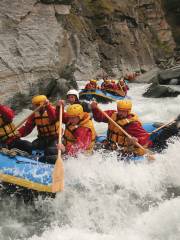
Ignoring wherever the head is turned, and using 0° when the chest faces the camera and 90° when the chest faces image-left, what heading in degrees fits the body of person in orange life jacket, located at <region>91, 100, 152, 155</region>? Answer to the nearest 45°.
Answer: approximately 45°

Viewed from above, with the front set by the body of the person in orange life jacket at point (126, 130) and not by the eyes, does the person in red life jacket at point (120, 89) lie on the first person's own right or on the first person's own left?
on the first person's own right

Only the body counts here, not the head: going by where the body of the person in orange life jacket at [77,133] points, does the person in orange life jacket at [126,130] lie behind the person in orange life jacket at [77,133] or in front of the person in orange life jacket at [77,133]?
behind

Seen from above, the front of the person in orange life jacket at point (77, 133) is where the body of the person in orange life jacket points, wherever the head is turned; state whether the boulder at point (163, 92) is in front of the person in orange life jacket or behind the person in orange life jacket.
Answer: behind

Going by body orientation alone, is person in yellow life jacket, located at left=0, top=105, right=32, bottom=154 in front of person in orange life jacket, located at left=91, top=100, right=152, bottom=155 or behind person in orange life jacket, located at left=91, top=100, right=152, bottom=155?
in front

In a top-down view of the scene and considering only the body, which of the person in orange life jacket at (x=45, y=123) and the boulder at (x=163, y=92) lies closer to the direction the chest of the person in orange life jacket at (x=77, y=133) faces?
the person in orange life jacket at (x=45, y=123)

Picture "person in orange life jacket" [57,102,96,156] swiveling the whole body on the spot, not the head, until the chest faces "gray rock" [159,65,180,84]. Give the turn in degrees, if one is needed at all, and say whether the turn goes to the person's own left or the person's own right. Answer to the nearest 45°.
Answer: approximately 135° to the person's own right

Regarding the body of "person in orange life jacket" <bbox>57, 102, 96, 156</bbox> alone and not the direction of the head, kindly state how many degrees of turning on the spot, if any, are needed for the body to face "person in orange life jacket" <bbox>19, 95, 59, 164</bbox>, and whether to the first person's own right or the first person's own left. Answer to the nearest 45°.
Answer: approximately 90° to the first person's own right

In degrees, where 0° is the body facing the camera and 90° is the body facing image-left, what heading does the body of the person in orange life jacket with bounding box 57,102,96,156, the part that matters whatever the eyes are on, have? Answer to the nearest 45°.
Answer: approximately 45°

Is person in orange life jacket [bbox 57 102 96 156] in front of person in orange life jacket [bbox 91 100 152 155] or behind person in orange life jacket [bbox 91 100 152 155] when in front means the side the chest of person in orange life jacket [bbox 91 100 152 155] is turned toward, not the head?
in front

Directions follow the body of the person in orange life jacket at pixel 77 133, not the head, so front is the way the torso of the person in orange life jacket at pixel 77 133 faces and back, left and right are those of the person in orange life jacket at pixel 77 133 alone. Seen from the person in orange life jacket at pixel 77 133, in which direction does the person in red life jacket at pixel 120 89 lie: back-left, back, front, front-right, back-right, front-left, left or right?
back-right

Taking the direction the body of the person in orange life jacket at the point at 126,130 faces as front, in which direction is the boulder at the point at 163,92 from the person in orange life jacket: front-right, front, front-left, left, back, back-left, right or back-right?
back-right

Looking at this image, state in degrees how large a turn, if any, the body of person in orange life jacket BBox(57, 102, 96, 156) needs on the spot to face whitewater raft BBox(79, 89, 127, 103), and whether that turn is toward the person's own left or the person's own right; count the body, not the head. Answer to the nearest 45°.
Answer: approximately 135° to the person's own right
